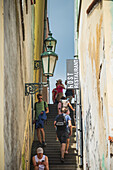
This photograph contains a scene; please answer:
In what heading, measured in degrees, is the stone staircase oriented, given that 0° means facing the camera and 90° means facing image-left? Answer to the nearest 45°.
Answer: approximately 0°
